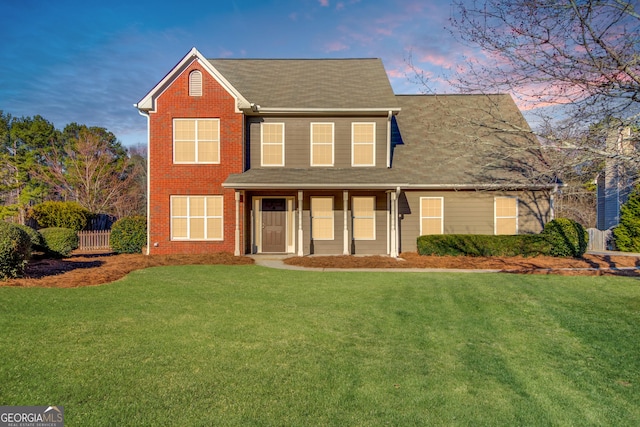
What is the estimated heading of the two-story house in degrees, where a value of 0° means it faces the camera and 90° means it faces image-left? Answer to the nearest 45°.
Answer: approximately 0°

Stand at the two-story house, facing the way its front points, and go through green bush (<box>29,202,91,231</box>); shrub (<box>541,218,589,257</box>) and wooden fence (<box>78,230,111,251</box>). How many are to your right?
2

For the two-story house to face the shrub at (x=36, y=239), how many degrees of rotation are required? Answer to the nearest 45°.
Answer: approximately 90° to its right

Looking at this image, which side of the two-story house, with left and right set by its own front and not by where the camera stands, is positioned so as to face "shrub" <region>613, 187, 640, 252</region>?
left

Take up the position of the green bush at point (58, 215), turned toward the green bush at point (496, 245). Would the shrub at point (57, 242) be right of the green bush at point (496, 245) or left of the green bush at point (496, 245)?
right

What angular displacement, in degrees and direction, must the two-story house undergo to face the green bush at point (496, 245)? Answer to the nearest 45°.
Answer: approximately 90° to its left

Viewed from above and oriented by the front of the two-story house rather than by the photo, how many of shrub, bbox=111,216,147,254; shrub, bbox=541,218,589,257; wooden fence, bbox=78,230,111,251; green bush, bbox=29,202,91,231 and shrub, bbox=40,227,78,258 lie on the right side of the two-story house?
4

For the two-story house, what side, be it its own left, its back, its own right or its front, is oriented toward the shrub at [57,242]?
right

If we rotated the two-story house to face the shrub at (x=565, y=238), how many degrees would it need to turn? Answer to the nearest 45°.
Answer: approximately 90° to its left

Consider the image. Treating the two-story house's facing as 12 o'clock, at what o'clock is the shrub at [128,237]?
The shrub is roughly at 3 o'clock from the two-story house.
